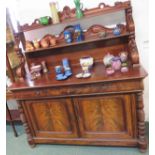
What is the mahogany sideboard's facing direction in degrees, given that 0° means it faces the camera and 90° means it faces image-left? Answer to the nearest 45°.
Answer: approximately 0°
